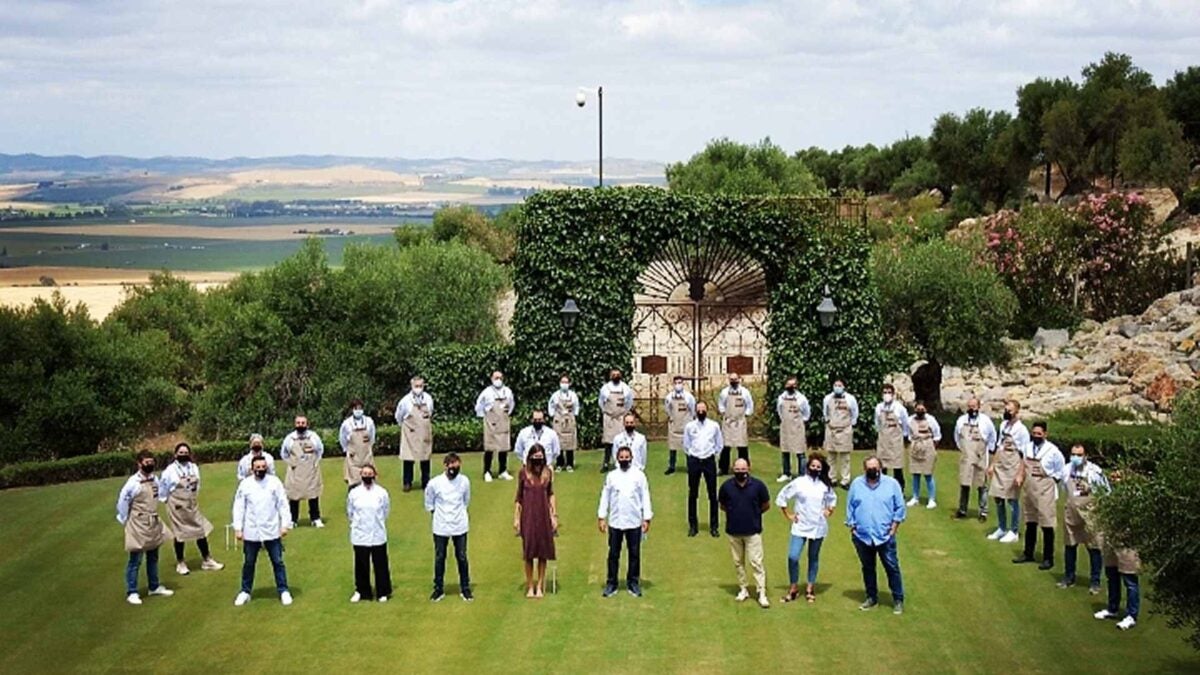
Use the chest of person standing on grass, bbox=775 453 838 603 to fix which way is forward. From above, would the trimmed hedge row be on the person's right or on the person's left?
on the person's right

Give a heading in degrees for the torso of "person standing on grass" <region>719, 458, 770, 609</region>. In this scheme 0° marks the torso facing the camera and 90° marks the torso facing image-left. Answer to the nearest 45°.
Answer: approximately 0°

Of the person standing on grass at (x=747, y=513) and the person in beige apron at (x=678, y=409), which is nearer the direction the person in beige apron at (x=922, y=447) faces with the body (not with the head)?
the person standing on grass

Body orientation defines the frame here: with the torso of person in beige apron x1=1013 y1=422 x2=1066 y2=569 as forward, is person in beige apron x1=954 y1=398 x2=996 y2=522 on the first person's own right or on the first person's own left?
on the first person's own right

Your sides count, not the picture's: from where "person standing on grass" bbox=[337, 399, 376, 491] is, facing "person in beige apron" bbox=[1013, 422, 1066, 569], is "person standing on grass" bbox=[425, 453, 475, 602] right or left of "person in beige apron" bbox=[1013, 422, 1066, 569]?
right

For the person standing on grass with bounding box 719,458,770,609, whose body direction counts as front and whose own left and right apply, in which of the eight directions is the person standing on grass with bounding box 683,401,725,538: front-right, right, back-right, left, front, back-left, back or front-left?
back

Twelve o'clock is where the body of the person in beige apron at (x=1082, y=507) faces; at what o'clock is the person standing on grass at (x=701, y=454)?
The person standing on grass is roughly at 2 o'clock from the person in beige apron.

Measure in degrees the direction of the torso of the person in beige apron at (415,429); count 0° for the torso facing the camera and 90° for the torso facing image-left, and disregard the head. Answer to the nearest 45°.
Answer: approximately 0°

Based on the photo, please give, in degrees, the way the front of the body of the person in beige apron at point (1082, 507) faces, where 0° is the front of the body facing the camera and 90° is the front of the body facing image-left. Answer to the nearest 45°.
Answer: approximately 45°

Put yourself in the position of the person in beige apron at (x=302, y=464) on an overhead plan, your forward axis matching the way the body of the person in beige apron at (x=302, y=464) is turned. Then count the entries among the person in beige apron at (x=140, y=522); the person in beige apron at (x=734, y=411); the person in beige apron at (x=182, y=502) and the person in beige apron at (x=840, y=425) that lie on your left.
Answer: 2
